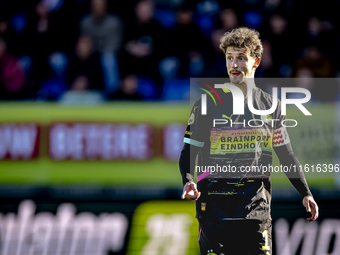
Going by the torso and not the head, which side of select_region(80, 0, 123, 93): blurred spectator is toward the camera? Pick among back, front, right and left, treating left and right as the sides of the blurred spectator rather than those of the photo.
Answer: front

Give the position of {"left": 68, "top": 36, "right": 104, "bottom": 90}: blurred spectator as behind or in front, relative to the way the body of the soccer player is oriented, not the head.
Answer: behind

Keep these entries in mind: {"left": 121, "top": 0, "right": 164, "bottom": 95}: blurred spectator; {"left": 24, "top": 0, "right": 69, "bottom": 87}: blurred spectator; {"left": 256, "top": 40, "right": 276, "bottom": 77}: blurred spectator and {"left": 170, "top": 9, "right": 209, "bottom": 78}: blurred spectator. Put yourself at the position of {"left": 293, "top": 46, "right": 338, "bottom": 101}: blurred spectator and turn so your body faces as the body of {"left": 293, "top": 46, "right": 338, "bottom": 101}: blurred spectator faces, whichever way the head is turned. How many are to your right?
4

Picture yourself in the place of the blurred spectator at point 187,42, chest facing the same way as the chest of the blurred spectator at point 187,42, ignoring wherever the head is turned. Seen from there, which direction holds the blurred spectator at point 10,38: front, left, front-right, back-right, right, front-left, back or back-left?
right

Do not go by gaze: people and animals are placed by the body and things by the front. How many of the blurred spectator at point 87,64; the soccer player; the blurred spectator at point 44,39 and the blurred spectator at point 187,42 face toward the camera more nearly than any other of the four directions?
4

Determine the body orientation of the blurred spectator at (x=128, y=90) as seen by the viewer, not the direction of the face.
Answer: toward the camera

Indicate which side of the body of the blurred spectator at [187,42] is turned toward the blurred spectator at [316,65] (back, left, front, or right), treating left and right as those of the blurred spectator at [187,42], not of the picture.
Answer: left

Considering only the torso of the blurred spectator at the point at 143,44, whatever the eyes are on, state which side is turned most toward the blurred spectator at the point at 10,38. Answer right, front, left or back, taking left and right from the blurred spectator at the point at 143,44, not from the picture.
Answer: right

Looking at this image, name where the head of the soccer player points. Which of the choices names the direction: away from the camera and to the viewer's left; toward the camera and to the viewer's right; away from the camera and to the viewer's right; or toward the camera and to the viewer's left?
toward the camera and to the viewer's left

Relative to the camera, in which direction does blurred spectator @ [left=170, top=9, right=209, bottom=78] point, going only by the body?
toward the camera

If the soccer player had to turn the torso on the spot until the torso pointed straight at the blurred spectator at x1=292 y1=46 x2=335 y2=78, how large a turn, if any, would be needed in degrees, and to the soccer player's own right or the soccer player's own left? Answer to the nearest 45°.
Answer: approximately 180°

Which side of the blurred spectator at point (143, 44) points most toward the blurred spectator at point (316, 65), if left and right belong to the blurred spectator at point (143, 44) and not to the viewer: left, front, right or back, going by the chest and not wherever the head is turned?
left

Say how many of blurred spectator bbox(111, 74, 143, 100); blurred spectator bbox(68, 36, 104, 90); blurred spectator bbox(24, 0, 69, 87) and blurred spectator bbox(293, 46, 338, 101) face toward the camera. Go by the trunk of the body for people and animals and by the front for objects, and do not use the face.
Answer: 4

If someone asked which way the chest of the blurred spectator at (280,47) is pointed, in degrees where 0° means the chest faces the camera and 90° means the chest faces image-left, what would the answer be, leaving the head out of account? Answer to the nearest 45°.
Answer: approximately 0°
